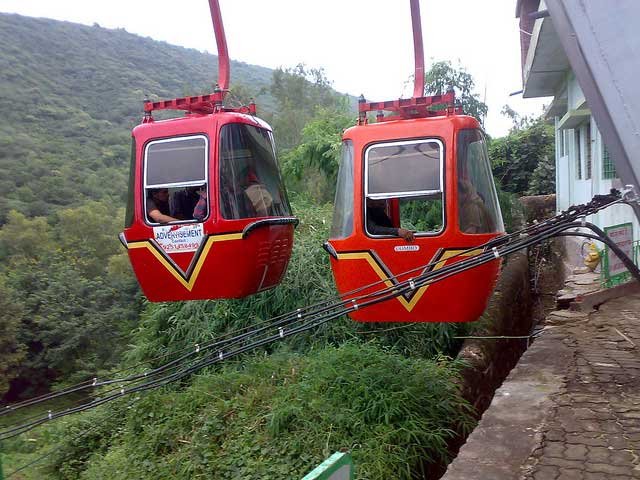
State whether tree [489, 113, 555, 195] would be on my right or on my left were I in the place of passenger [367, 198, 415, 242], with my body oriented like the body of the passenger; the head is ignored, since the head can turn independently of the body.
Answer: on my left

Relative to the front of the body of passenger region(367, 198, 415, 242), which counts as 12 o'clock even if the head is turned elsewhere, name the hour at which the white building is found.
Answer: The white building is roughly at 10 o'clock from the passenger.

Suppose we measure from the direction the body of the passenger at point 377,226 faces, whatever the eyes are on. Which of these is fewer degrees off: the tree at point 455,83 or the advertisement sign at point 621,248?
the advertisement sign
